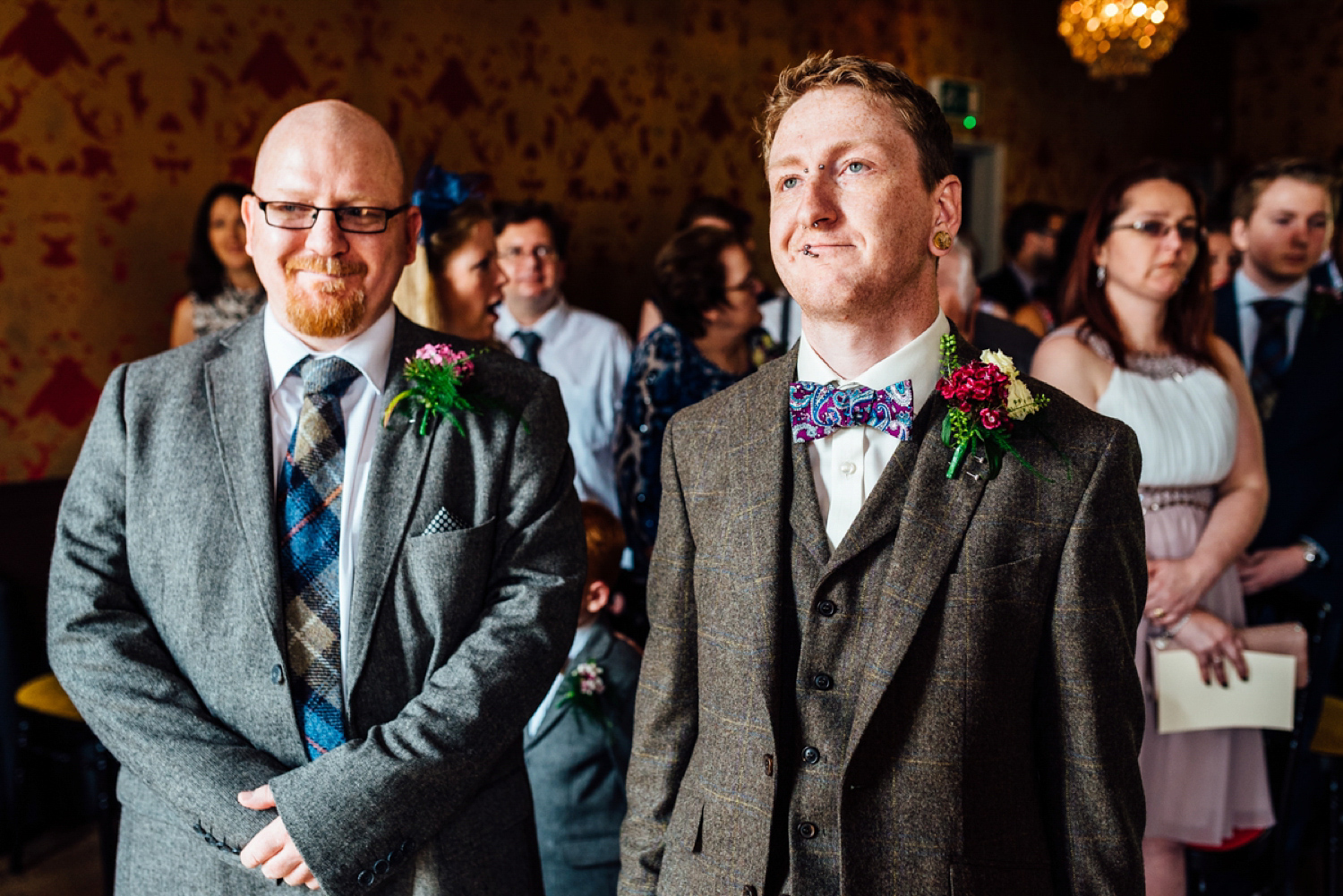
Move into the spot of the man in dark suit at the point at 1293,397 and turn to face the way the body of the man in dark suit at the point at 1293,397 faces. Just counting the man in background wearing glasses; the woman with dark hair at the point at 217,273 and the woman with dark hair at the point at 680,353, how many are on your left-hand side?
0

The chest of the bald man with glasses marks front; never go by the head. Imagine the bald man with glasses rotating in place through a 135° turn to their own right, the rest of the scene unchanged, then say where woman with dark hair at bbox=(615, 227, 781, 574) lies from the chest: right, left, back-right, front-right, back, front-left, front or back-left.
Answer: right

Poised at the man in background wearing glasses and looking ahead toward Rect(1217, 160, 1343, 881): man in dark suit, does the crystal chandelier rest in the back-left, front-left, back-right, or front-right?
front-left

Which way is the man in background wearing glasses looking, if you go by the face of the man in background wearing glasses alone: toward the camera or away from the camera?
toward the camera

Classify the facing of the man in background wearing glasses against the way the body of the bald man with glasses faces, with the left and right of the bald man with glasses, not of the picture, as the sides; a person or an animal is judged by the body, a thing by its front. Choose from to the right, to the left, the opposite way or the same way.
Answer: the same way

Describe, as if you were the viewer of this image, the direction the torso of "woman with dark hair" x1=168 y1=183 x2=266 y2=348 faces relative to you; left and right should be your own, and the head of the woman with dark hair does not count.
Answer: facing the viewer and to the right of the viewer

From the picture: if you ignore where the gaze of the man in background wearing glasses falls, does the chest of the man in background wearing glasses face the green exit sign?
no

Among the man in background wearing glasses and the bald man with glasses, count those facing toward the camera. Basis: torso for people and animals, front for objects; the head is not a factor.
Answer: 2

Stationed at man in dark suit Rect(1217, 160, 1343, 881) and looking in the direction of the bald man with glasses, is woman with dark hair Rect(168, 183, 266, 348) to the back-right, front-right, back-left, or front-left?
front-right

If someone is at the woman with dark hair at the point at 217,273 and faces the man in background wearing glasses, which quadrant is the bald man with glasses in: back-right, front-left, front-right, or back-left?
front-right

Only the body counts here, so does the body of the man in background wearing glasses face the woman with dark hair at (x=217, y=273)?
no

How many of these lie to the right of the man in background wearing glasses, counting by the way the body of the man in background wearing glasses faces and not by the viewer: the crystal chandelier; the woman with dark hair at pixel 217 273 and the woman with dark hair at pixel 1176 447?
1

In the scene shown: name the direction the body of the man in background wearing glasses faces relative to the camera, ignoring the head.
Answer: toward the camera

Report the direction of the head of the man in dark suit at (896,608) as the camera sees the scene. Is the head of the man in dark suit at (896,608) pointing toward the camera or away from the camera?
toward the camera

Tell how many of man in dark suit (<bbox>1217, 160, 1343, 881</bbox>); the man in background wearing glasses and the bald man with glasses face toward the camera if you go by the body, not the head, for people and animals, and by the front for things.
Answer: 3
